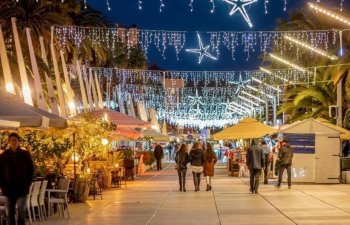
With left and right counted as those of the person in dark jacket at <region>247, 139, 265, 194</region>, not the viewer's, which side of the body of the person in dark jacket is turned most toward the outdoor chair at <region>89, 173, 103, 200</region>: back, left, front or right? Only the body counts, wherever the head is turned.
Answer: left

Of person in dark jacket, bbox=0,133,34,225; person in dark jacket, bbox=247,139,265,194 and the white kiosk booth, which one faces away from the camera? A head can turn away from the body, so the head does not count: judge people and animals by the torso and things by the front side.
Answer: person in dark jacket, bbox=247,139,265,194

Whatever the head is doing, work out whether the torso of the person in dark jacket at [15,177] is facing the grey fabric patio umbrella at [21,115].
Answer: no

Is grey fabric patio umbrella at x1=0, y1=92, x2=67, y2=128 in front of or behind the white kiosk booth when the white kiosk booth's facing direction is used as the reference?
in front

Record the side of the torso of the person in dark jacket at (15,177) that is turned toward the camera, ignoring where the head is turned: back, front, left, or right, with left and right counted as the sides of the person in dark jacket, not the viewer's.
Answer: front

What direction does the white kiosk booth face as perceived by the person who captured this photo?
facing the viewer

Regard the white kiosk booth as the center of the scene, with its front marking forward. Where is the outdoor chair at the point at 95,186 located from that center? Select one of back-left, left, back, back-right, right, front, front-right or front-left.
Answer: front-right
